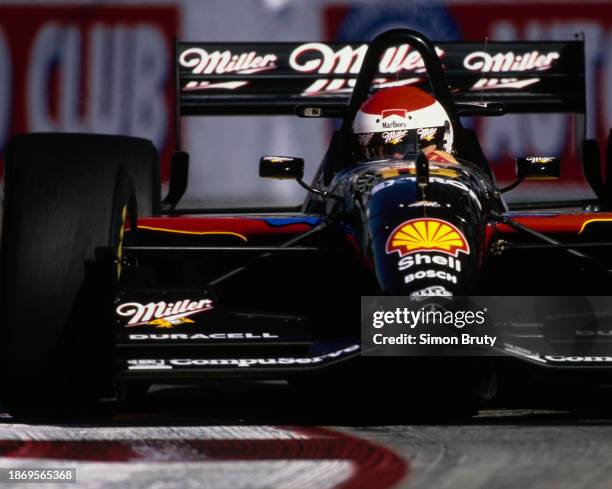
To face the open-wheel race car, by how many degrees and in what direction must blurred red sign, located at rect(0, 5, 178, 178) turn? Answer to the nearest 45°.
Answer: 0° — it already faces it

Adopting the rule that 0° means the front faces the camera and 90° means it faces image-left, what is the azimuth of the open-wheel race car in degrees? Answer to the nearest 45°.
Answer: approximately 0°

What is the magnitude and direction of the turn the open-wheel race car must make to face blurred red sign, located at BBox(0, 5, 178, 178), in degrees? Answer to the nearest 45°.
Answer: approximately 180°

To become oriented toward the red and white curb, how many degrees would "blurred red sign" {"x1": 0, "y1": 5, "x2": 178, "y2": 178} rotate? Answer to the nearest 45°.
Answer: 0° — it already faces it

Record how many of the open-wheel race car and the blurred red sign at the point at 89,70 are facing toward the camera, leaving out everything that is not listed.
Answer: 2

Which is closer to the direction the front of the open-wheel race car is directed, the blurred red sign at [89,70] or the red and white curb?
the red and white curb

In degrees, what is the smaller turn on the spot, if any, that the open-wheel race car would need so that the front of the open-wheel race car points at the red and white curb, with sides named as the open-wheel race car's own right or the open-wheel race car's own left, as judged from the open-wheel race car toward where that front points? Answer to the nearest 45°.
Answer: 0° — it already faces it
